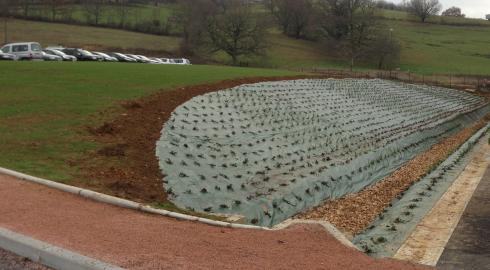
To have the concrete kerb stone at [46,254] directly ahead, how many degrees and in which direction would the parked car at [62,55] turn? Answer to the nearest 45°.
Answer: approximately 45° to its right

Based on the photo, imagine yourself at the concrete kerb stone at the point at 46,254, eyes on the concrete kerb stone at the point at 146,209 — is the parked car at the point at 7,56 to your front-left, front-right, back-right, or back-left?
front-left

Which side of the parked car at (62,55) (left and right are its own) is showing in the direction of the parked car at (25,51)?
right

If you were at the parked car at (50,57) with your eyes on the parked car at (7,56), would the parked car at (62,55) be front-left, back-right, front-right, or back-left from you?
back-right

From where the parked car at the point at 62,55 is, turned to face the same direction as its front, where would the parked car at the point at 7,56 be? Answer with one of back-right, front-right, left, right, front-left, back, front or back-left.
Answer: right

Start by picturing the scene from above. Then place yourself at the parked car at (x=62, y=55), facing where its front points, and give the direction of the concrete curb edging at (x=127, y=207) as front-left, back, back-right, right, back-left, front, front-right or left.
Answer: front-right

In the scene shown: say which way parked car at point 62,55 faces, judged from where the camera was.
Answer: facing the viewer and to the right of the viewer

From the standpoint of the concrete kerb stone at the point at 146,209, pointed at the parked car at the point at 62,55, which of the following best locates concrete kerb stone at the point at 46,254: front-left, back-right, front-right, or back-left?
back-left

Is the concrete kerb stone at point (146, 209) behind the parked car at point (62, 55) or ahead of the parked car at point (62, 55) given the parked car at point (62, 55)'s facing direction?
ahead
